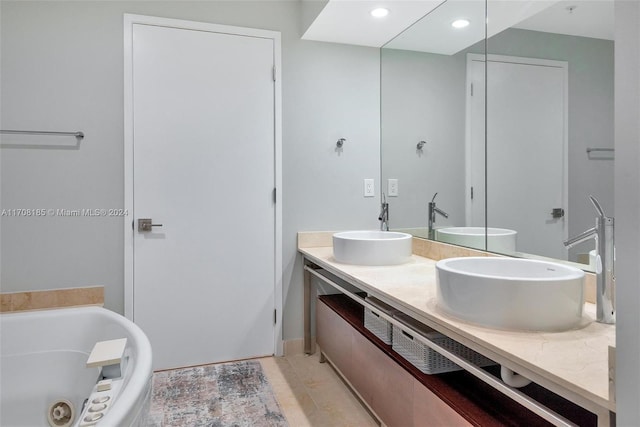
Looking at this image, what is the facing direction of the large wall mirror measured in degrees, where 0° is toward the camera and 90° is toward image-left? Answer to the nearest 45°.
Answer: approximately 45°

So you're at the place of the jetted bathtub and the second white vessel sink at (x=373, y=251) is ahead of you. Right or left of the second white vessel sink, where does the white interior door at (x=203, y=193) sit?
left

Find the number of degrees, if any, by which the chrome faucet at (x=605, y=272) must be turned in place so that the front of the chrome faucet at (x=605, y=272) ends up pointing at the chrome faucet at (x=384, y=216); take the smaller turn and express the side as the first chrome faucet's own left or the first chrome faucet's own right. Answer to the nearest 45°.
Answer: approximately 90° to the first chrome faucet's own right

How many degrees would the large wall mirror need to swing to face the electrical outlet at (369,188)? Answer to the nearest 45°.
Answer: approximately 90° to its right

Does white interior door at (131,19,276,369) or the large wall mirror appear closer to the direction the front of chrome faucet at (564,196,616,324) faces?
the white interior door
